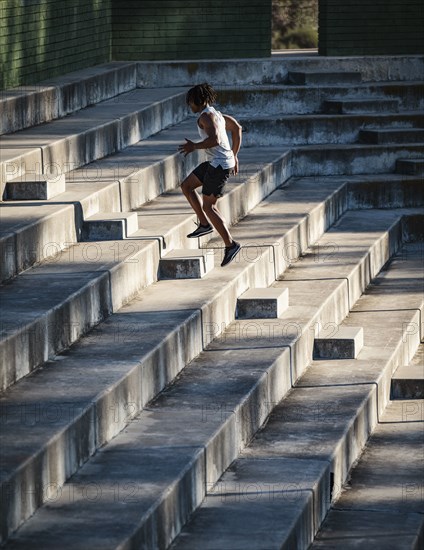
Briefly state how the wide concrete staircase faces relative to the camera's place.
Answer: facing the viewer and to the right of the viewer
